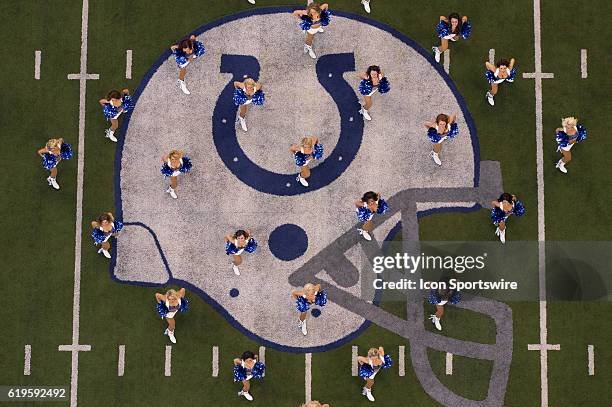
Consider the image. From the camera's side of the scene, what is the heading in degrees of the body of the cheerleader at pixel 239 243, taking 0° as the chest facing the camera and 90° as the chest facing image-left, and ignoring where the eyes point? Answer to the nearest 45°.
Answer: approximately 0°

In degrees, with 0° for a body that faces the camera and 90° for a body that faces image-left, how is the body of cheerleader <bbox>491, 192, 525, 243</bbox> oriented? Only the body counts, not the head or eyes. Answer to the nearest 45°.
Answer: approximately 0°

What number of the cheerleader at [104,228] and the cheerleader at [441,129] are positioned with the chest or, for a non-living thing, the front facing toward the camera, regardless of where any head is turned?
2

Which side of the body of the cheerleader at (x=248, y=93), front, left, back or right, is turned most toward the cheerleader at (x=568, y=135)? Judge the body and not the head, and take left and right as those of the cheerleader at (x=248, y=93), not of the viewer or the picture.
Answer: left
